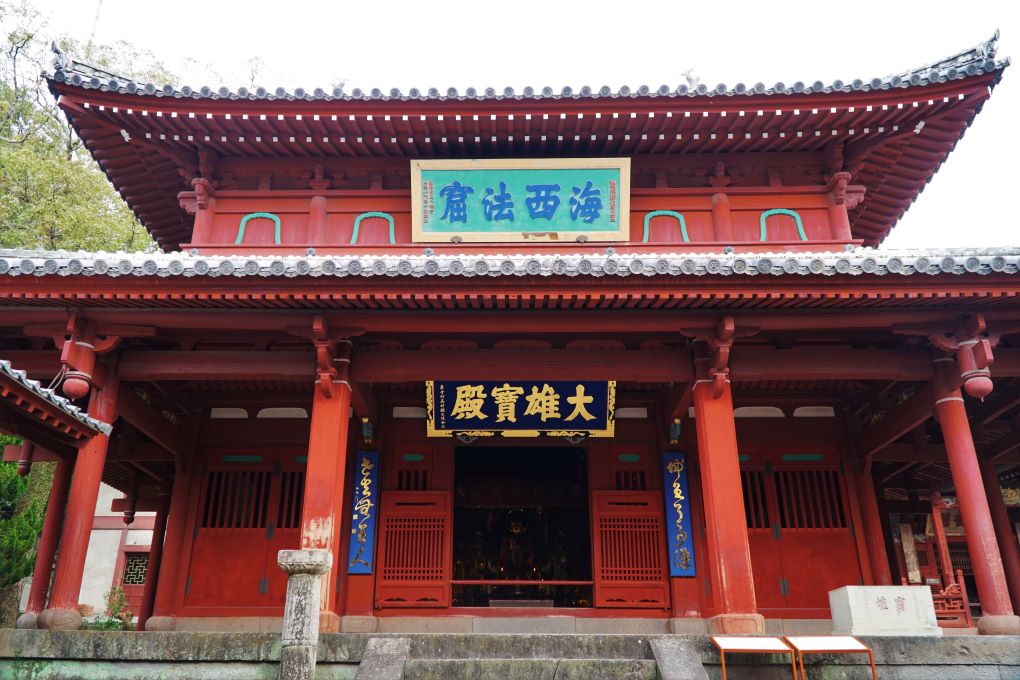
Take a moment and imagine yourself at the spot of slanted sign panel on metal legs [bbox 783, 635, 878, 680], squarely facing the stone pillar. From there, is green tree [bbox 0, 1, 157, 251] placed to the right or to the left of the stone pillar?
right

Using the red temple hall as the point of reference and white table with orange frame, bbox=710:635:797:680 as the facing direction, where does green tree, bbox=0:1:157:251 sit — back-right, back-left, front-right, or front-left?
back-right

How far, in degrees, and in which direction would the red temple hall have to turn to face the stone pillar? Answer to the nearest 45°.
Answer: approximately 45° to its right

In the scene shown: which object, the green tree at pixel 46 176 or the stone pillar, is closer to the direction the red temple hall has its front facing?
the stone pillar

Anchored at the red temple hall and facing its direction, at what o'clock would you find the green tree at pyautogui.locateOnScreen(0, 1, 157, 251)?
The green tree is roughly at 4 o'clock from the red temple hall.

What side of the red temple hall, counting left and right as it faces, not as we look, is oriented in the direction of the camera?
front

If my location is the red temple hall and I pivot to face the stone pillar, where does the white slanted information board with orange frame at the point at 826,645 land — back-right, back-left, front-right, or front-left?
front-left
